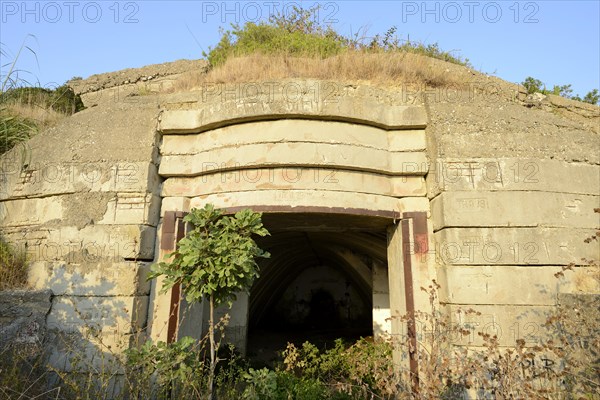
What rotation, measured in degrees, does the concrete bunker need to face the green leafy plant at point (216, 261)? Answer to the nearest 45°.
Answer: approximately 45° to its right

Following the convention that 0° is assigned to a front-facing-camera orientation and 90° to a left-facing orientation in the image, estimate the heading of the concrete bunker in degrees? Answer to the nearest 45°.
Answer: approximately 0°

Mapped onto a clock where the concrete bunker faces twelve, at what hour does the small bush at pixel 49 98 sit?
The small bush is roughly at 4 o'clock from the concrete bunker.

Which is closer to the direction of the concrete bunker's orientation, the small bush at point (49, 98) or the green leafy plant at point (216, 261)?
the green leafy plant
